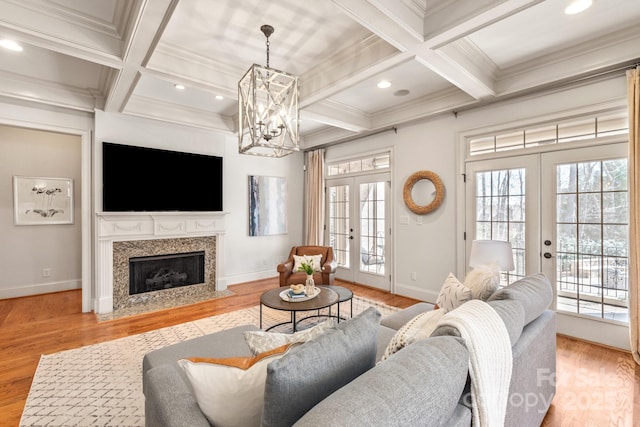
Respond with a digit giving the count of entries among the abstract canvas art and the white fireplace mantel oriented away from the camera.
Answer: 0

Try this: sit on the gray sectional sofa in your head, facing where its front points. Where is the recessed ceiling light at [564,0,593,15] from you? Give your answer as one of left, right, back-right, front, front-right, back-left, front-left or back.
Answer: right

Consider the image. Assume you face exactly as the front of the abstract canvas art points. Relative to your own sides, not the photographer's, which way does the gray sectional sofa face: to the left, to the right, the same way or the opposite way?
the opposite way

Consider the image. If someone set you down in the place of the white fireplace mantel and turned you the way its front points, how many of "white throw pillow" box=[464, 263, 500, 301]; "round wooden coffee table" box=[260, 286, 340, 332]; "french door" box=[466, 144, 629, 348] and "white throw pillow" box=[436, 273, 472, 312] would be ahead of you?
4

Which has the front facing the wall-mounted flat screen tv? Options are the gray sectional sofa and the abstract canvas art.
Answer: the gray sectional sofa

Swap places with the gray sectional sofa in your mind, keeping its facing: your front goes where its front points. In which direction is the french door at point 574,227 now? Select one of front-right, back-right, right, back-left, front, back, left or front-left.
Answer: right

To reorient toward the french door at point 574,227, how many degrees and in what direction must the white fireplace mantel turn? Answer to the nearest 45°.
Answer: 0° — it already faces it

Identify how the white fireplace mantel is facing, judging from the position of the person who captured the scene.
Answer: facing the viewer and to the right of the viewer

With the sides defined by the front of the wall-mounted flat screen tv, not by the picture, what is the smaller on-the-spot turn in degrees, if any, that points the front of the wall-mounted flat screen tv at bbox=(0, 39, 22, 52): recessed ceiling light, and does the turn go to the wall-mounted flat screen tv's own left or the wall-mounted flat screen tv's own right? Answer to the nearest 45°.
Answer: approximately 90° to the wall-mounted flat screen tv's own right

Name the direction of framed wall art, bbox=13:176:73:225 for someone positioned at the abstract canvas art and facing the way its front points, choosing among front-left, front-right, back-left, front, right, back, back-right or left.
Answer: back-right

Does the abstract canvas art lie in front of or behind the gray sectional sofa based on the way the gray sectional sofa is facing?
in front

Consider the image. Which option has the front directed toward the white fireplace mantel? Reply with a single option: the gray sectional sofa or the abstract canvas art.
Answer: the gray sectional sofa

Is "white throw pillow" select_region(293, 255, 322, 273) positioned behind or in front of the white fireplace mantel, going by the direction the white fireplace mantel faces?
in front

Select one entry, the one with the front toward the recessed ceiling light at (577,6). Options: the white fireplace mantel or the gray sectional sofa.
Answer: the white fireplace mantel

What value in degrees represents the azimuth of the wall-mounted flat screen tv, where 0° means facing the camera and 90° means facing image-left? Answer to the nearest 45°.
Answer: approximately 315°
